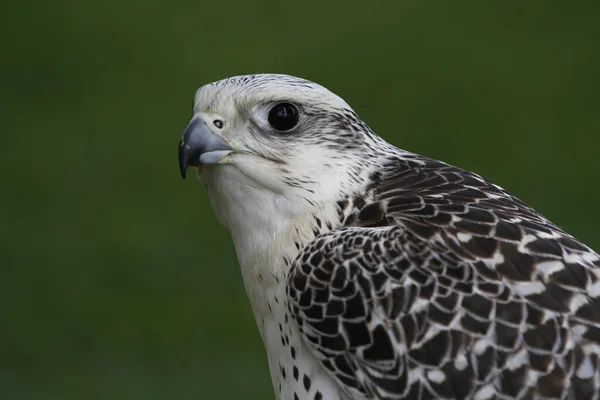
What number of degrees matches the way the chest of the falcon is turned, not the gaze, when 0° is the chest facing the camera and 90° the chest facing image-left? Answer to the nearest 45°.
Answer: approximately 90°
